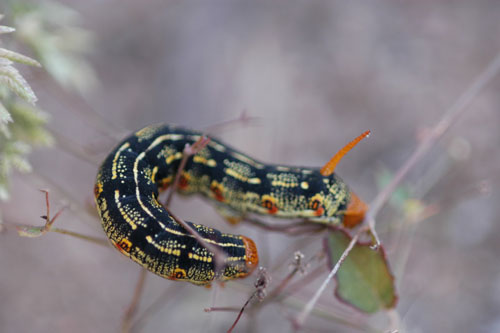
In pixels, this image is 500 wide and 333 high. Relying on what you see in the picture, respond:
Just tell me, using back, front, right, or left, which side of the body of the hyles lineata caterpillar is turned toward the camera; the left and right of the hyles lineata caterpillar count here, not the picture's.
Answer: right
